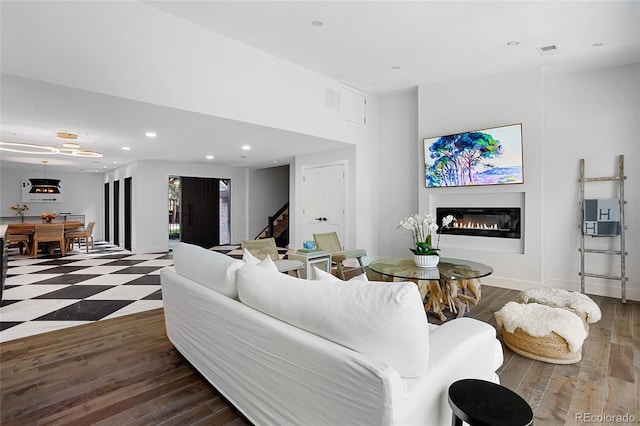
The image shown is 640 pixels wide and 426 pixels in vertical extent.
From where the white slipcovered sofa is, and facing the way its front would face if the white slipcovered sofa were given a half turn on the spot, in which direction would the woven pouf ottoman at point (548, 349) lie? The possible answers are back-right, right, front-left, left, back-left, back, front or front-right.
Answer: back

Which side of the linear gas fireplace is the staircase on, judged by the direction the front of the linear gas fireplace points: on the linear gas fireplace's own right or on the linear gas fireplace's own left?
on the linear gas fireplace's own right

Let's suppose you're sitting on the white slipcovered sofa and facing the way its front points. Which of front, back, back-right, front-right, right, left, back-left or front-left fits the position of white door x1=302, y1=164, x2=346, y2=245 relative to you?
front-left

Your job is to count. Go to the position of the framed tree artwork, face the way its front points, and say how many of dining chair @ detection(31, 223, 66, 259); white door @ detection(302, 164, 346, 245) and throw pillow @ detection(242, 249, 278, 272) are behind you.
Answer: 0

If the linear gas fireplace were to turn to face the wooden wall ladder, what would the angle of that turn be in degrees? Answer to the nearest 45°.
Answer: approximately 135° to its left

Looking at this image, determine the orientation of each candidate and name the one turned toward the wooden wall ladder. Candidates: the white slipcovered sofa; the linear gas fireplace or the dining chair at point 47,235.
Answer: the white slipcovered sofa

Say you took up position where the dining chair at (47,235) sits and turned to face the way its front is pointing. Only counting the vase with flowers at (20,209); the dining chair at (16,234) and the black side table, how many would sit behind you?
1

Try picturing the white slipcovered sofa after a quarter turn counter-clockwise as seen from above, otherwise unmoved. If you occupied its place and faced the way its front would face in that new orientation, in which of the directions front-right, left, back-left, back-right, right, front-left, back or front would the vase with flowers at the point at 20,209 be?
front

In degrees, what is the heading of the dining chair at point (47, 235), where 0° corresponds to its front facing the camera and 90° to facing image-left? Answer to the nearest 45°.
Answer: approximately 180°

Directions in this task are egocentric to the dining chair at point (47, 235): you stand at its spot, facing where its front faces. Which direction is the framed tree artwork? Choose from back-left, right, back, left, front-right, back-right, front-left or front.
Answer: back-right

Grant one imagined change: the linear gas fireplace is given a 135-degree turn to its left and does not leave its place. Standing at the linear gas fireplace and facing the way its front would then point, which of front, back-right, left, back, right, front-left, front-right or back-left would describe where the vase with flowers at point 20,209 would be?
back

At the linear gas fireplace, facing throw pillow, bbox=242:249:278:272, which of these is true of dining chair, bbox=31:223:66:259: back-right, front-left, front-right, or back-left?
front-right

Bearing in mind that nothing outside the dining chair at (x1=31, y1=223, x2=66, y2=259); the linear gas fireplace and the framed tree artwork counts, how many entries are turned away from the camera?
1

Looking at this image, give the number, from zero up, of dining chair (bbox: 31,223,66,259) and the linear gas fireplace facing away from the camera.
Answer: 1

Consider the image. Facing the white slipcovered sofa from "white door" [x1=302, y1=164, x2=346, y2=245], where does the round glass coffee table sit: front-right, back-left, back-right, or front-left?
front-left

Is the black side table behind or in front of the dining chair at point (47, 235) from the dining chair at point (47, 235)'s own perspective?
behind

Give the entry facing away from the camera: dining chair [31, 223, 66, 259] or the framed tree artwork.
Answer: the dining chair
